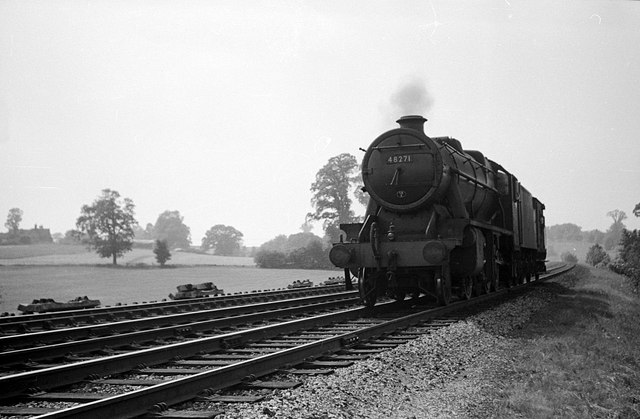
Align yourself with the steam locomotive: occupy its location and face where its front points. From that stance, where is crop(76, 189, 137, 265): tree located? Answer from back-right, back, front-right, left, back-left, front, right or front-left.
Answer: right

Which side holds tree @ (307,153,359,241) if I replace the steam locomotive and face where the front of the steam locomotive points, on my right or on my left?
on my right

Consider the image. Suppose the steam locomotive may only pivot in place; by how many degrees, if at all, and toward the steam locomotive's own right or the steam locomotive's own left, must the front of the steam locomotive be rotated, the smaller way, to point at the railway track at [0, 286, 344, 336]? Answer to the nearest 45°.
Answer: approximately 45° to the steam locomotive's own right

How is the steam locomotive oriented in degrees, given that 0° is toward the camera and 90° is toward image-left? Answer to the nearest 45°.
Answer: approximately 45°

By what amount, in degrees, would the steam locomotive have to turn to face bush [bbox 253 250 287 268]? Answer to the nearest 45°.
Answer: approximately 135° to its right

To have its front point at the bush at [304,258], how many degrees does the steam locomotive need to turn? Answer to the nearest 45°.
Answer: approximately 135° to its right
